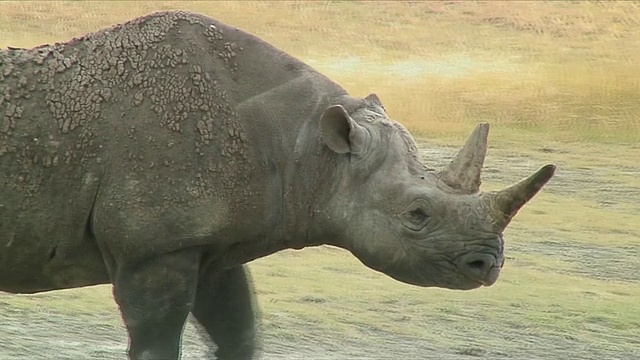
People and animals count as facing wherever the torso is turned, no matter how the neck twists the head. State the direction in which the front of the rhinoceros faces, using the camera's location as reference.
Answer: facing to the right of the viewer
